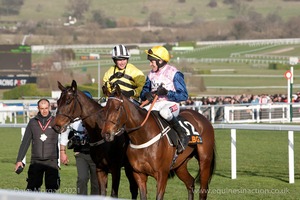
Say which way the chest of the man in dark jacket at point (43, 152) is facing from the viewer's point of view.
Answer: toward the camera

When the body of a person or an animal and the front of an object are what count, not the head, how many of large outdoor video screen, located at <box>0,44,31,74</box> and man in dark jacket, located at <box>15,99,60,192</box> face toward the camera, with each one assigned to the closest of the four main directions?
2

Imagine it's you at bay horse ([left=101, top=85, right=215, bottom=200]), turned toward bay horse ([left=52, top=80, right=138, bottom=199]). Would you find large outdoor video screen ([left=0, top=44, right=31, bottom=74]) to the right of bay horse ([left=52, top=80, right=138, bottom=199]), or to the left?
right

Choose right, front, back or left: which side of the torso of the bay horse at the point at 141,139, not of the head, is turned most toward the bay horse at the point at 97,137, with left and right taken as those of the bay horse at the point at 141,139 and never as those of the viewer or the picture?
right

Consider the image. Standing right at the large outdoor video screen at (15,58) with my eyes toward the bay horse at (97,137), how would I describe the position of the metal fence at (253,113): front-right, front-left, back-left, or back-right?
front-left

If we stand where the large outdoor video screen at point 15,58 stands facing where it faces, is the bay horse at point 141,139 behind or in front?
in front

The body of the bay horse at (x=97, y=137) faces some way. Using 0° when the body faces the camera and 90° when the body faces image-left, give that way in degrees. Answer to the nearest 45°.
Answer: approximately 45°

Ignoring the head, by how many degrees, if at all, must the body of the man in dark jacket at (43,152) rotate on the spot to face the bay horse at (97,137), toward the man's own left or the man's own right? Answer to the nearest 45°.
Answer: approximately 90° to the man's own left

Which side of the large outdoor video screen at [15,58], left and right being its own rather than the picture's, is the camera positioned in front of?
front

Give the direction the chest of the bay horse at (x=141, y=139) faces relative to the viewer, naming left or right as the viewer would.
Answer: facing the viewer and to the left of the viewer

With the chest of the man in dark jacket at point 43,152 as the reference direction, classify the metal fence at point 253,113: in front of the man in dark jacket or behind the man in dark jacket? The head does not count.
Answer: behind

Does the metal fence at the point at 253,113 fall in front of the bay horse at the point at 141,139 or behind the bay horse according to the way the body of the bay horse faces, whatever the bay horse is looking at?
behind

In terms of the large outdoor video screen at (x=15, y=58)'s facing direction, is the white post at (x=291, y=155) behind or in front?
in front

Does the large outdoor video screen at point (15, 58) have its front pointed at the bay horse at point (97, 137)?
yes

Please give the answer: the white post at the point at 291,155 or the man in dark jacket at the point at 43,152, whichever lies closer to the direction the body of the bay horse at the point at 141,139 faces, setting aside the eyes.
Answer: the man in dark jacket

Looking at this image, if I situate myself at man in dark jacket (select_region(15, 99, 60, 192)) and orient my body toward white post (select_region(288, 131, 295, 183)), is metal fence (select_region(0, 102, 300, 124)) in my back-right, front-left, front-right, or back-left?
front-left

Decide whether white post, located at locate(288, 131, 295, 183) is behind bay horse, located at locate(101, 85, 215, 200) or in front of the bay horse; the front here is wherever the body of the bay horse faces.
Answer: behind

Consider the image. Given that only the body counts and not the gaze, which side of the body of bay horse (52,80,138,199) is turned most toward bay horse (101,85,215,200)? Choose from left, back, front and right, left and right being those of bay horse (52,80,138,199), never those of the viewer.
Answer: left
